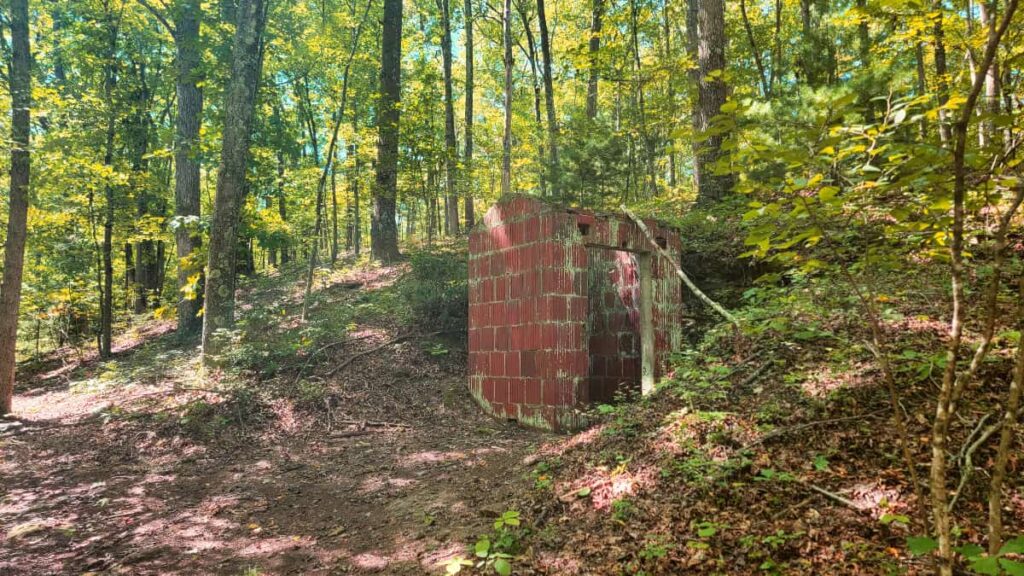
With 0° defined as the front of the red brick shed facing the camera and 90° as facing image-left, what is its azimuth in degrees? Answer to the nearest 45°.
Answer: approximately 315°

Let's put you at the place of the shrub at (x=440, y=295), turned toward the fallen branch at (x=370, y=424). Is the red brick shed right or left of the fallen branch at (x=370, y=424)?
left

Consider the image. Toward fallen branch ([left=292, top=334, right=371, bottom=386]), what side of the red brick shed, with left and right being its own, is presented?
back

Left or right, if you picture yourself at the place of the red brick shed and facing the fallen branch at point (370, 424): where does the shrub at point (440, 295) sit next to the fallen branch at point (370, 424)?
right

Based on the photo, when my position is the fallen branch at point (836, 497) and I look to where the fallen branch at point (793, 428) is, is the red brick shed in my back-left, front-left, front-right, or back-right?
front-left

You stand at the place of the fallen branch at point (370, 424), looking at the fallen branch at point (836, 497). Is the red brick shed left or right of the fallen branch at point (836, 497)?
left

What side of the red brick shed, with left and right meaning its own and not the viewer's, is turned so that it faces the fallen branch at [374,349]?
back

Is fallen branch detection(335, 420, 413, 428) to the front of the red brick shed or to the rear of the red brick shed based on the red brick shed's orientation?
to the rear

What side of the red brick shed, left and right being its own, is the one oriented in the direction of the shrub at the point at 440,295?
back
